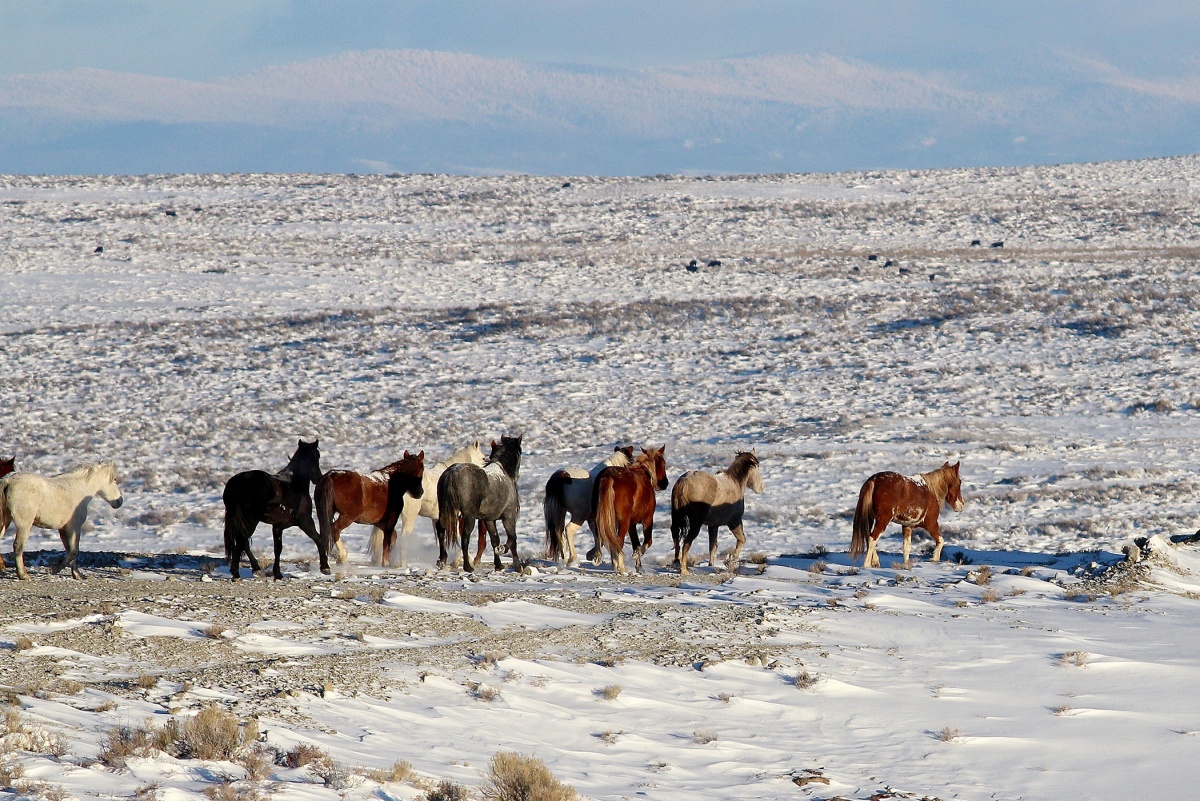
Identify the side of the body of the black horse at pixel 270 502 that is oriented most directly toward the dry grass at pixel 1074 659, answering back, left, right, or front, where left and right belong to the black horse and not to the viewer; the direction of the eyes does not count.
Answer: right

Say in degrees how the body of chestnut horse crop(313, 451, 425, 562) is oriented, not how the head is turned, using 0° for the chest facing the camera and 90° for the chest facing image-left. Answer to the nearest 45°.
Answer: approximately 225°

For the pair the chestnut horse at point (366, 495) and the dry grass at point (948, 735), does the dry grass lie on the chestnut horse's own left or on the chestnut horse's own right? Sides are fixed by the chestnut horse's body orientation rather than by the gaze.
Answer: on the chestnut horse's own right

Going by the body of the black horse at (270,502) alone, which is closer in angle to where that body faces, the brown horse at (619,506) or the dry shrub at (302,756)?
the brown horse

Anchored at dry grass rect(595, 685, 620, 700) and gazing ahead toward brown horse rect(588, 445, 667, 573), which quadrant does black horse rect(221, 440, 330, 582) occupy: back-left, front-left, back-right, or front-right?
front-left

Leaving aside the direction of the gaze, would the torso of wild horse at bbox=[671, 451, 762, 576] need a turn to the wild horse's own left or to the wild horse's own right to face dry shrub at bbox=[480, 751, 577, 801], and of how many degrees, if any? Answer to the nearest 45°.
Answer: approximately 135° to the wild horse's own right

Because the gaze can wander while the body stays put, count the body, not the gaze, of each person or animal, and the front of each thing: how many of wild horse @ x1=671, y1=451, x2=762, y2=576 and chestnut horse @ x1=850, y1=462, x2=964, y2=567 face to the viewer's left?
0

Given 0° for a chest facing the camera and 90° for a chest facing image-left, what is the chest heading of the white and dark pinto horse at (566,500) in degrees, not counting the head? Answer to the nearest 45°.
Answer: approximately 225°

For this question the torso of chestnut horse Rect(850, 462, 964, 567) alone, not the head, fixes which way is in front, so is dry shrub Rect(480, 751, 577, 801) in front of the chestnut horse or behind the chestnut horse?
behind

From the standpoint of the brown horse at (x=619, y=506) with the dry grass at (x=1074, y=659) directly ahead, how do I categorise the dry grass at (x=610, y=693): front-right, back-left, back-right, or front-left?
front-right

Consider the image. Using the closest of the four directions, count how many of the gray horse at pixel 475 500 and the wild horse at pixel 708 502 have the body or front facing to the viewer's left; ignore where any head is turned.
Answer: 0

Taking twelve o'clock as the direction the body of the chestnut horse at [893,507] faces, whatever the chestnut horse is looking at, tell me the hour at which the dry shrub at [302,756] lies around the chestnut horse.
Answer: The dry shrub is roughly at 5 o'clock from the chestnut horse.

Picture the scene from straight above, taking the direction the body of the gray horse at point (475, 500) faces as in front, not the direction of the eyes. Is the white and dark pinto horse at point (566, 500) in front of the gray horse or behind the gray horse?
in front
